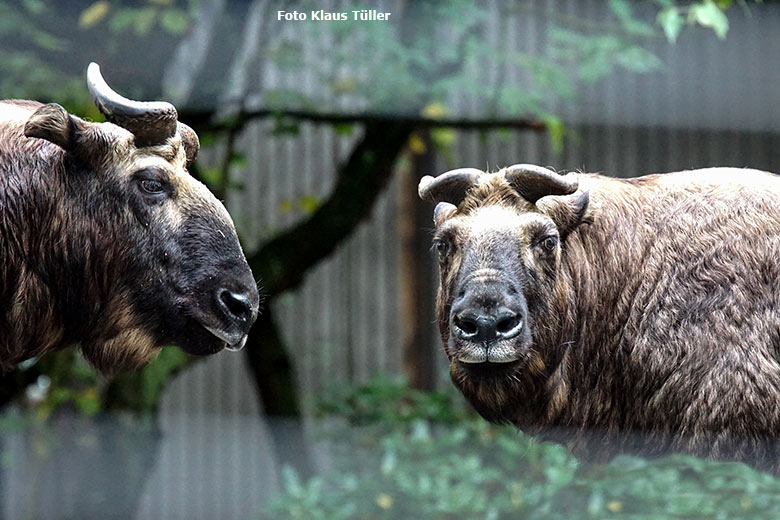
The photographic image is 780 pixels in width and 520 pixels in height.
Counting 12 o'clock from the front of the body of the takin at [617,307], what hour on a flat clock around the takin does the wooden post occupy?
The wooden post is roughly at 2 o'clock from the takin.

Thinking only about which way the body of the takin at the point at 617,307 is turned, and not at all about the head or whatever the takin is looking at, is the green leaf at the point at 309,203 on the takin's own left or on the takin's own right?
on the takin's own right

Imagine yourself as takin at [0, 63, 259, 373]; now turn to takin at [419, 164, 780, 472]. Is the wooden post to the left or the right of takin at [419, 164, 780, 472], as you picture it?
left

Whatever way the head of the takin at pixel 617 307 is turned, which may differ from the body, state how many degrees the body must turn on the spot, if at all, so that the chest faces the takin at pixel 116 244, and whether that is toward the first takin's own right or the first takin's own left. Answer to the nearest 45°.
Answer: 0° — it already faces it

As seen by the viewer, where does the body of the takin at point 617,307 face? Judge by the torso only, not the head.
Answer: to the viewer's left
